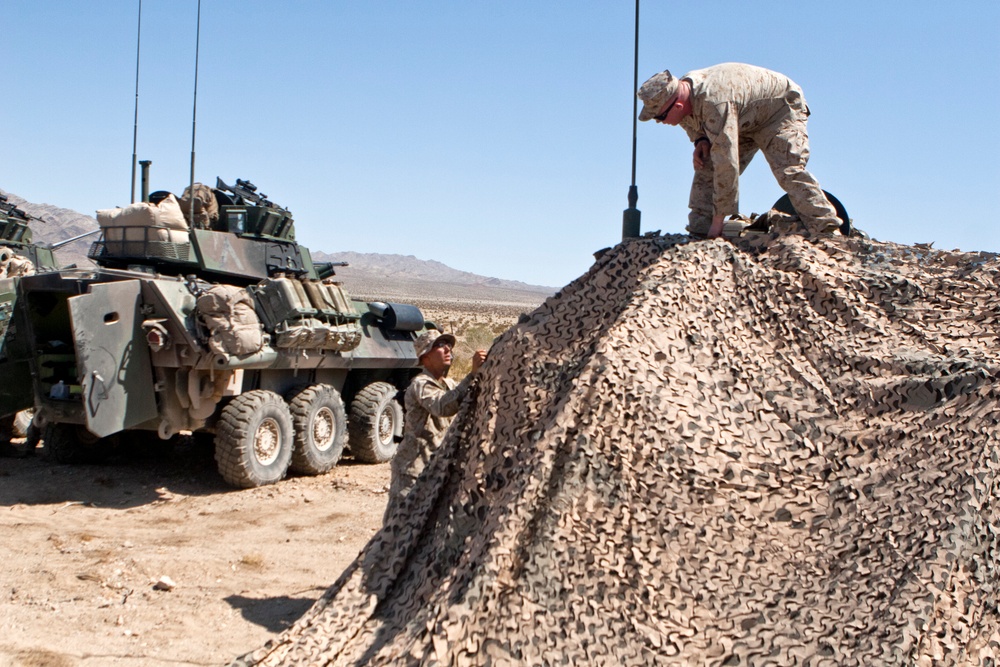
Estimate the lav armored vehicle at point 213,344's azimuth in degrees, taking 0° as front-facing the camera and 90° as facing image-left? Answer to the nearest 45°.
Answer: approximately 225°

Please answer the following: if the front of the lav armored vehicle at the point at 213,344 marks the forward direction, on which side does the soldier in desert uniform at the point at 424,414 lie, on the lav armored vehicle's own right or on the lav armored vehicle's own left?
on the lav armored vehicle's own right

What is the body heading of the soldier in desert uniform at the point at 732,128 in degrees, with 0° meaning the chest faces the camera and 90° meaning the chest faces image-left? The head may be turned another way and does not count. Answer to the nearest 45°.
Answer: approximately 90°

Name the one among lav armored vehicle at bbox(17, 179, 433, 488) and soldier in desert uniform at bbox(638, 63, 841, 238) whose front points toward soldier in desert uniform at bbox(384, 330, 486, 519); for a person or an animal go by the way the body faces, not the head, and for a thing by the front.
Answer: soldier in desert uniform at bbox(638, 63, 841, 238)

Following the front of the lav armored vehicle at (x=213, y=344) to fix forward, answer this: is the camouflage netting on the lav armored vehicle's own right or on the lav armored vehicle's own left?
on the lav armored vehicle's own right

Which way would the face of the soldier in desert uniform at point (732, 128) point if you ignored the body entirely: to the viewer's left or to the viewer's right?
to the viewer's left

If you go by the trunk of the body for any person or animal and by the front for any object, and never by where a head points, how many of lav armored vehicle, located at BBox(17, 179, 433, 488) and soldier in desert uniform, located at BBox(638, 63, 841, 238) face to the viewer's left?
1

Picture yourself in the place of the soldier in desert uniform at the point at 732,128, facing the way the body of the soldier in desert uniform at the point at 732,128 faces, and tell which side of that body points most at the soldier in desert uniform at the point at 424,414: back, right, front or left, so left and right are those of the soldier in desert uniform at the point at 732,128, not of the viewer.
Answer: front
